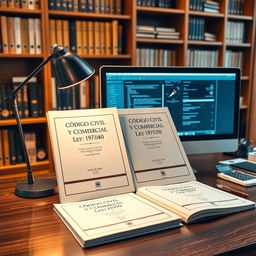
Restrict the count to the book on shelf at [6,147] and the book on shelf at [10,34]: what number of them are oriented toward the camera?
2

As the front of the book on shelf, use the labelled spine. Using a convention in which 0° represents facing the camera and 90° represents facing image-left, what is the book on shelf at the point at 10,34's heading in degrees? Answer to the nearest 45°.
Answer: approximately 0°

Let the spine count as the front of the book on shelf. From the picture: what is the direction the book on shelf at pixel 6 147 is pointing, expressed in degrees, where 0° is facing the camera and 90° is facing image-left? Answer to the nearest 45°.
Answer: approximately 0°

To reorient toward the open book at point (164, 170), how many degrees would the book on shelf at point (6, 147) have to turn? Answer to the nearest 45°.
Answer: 0° — it already faces it

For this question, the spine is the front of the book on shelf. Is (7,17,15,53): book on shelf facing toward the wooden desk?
yes
